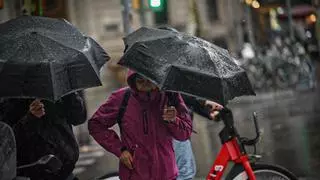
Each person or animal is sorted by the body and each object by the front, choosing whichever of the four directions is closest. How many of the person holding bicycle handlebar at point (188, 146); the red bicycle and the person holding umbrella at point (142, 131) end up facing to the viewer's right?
2

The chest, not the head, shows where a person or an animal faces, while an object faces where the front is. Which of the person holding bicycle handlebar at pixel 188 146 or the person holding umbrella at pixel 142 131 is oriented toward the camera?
the person holding umbrella at pixel 142 131

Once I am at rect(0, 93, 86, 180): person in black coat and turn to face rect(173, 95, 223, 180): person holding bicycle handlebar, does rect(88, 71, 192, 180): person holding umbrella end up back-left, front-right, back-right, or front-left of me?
front-right

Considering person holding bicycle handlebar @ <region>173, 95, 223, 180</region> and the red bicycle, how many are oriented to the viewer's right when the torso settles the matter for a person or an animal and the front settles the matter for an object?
2

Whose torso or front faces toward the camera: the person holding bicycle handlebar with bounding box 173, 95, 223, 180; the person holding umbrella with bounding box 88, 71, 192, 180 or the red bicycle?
the person holding umbrella with bounding box 88, 71, 192, 180

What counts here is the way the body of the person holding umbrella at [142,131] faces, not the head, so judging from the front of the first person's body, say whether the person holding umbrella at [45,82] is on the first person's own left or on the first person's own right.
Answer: on the first person's own right

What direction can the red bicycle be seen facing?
to the viewer's right

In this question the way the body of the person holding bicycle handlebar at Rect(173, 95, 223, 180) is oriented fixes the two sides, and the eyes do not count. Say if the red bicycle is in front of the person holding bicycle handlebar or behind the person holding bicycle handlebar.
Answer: in front

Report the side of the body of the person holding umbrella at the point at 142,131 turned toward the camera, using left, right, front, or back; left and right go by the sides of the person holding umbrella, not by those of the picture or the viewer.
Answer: front

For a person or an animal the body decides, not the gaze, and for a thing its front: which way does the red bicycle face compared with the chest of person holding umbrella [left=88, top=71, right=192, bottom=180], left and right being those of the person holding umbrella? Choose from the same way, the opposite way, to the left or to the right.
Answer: to the left

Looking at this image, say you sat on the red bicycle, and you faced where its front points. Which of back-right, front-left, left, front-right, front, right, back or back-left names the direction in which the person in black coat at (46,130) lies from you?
back-right

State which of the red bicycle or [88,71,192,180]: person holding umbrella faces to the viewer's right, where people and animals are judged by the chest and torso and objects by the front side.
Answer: the red bicycle

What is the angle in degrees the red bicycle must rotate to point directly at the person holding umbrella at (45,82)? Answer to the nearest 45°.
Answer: approximately 135° to its right

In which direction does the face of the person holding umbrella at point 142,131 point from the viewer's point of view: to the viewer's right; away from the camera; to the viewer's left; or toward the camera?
toward the camera

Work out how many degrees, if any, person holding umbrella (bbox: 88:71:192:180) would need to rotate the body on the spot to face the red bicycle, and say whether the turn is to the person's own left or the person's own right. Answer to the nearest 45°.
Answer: approximately 135° to the person's own left
